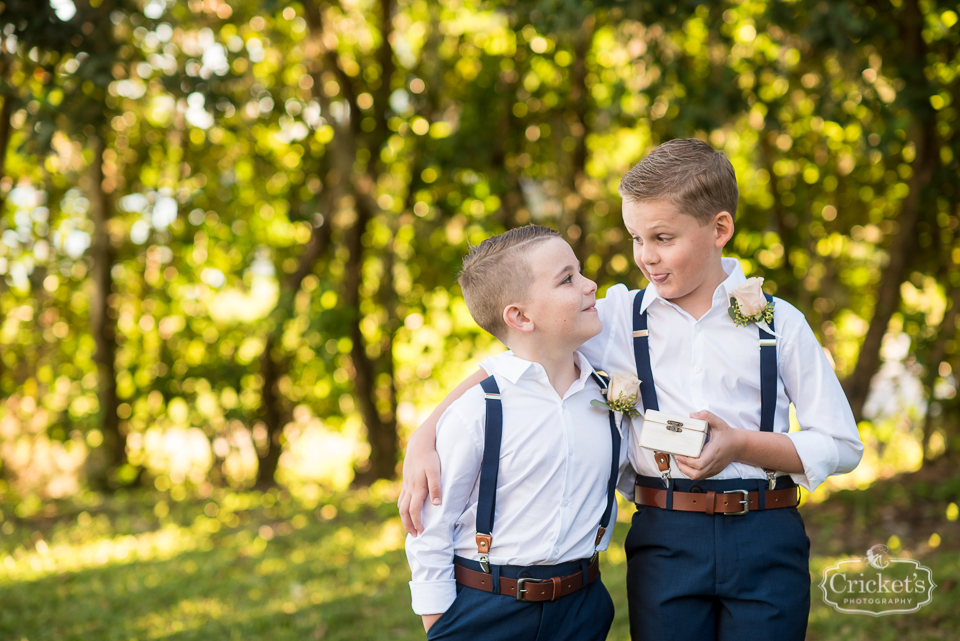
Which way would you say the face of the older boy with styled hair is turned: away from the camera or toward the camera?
toward the camera

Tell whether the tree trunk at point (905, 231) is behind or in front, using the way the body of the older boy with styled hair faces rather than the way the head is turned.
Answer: behind

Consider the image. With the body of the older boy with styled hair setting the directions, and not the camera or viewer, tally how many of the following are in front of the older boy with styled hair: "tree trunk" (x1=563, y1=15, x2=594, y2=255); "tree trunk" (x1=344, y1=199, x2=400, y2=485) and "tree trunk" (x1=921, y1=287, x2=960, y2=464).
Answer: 0

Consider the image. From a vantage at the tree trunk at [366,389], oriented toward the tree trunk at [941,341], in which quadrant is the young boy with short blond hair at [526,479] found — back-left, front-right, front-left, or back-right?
front-right

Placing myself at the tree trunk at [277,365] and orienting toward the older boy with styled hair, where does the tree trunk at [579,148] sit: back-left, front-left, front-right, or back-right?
front-left

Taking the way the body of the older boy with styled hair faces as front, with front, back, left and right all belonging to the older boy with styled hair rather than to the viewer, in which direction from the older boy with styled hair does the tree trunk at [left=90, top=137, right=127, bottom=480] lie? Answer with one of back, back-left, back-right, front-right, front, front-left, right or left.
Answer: back-right

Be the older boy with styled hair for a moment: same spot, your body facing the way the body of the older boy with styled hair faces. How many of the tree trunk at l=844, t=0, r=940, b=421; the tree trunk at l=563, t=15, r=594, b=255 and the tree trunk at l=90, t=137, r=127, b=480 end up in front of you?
0

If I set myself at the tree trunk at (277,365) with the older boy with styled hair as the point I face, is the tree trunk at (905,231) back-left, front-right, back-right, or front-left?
front-left

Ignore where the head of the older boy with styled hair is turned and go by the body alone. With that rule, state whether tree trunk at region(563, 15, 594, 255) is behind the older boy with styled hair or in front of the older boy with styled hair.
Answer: behind

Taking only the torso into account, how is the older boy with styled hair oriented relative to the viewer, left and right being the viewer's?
facing the viewer

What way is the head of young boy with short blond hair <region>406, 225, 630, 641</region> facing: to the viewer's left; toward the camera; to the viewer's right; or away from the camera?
to the viewer's right
